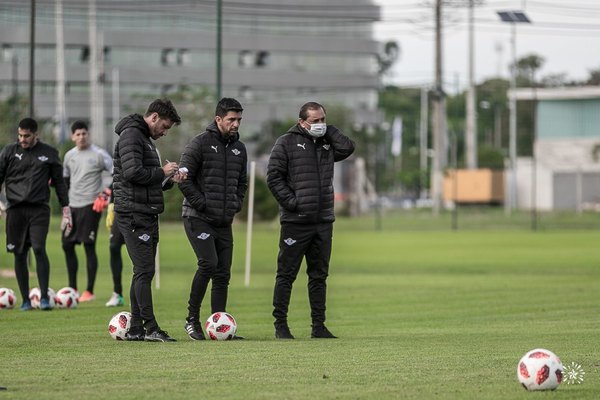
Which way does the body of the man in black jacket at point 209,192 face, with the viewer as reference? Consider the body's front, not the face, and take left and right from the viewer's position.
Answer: facing the viewer and to the right of the viewer

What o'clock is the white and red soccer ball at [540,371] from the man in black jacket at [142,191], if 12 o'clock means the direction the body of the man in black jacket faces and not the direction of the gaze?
The white and red soccer ball is roughly at 2 o'clock from the man in black jacket.

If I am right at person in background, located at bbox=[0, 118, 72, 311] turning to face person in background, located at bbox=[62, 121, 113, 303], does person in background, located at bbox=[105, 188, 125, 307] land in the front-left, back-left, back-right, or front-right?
front-right

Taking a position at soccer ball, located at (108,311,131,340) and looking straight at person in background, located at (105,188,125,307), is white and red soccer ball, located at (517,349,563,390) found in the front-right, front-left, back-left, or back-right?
back-right

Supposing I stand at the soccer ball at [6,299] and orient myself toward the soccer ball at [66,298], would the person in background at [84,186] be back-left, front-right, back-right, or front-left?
front-left

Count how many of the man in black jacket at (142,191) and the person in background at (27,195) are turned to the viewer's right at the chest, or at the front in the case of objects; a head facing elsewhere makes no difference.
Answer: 1

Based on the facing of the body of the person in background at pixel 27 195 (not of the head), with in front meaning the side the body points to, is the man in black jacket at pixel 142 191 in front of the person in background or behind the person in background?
in front

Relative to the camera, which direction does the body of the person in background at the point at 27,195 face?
toward the camera

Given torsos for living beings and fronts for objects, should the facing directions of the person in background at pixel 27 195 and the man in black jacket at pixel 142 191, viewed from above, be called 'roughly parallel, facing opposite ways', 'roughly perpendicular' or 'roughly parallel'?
roughly perpendicular

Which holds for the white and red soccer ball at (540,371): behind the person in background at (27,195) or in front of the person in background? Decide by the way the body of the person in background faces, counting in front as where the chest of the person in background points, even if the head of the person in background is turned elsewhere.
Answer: in front

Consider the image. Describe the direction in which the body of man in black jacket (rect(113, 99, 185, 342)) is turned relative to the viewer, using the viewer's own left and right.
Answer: facing to the right of the viewer

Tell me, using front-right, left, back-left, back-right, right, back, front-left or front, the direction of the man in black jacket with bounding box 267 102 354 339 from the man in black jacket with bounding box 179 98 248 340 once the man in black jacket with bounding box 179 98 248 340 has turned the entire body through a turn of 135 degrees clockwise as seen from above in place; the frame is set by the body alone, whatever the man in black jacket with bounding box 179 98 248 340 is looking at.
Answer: back
